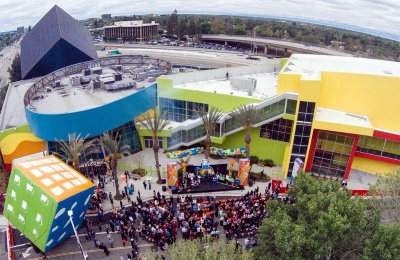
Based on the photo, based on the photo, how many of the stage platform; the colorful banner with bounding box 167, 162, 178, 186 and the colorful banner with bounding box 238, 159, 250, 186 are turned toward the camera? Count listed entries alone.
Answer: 3

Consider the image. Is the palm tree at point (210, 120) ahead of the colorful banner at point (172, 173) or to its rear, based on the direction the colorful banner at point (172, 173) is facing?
to the rear

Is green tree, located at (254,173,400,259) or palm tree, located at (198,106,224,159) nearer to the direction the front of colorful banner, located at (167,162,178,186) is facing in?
the green tree

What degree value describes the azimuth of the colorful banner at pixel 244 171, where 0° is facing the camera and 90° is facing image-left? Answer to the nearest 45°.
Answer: approximately 0°

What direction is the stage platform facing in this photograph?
toward the camera

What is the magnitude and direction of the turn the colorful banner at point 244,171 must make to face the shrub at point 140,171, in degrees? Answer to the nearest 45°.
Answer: approximately 90° to its right

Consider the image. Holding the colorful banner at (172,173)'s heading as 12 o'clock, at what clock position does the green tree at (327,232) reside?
The green tree is roughly at 11 o'clock from the colorful banner.

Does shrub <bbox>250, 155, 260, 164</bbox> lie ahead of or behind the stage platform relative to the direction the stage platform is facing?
behind

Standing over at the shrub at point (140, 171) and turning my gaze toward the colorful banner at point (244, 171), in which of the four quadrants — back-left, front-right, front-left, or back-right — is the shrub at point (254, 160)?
front-left

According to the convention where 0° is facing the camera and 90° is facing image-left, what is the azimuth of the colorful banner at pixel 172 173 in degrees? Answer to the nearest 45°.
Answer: approximately 0°

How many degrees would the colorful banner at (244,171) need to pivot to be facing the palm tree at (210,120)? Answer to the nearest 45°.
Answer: approximately 135° to its right
